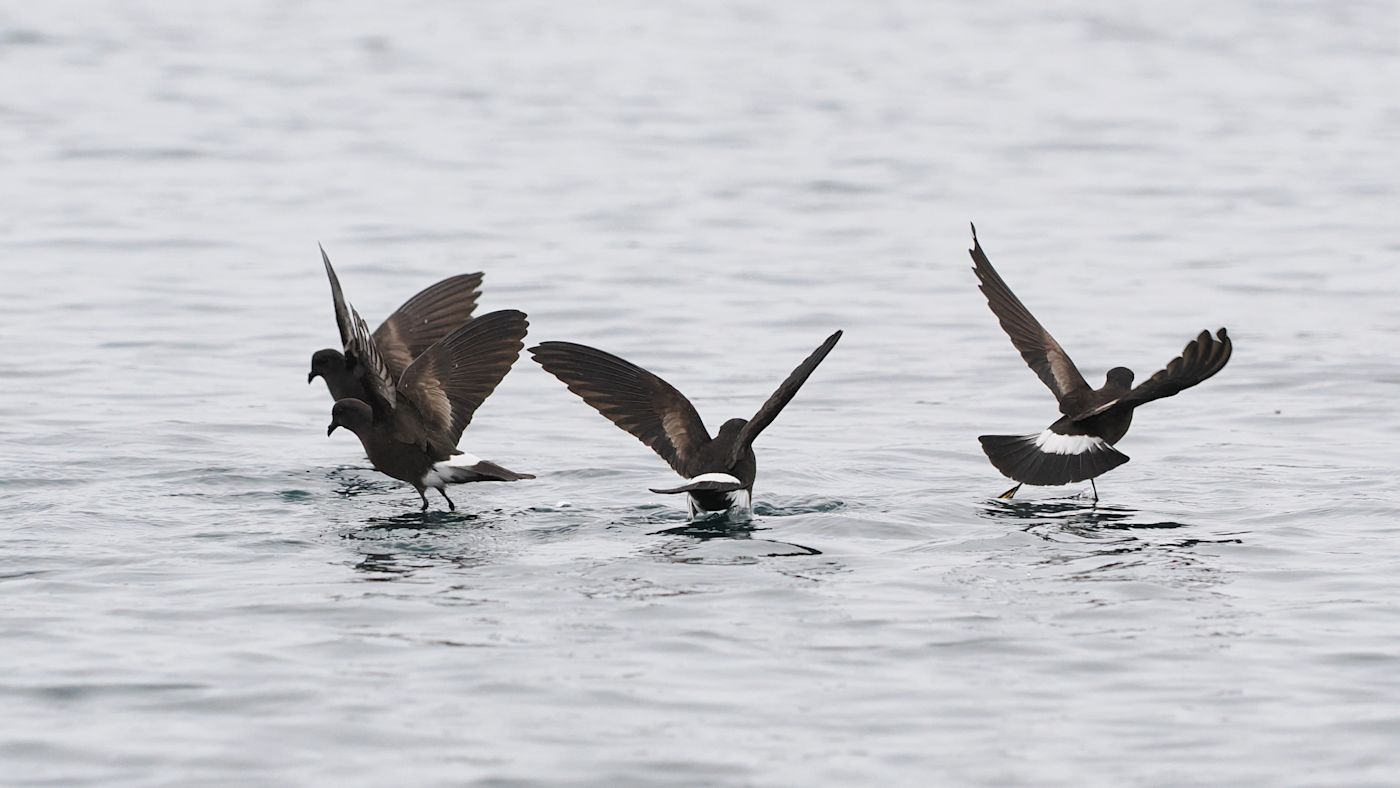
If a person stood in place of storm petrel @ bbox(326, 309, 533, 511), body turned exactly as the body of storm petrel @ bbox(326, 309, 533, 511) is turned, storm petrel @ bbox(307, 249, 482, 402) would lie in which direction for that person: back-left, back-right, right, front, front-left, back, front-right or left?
right

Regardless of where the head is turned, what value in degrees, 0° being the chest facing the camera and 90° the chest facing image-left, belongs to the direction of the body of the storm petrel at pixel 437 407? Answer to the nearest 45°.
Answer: approximately 90°

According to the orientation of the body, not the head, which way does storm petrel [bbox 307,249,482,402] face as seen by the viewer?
to the viewer's left

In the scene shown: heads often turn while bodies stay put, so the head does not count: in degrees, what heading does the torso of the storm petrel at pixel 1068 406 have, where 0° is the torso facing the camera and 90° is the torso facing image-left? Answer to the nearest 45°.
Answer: approximately 225°

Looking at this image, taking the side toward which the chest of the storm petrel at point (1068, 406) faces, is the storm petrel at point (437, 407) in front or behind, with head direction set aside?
behind

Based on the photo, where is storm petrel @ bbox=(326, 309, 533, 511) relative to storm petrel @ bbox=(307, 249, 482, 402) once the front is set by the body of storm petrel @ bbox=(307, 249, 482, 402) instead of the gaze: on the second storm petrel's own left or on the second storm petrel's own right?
on the second storm petrel's own left

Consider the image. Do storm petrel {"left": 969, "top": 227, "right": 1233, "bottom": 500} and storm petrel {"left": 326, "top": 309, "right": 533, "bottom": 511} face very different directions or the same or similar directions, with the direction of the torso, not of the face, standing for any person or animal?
very different directions

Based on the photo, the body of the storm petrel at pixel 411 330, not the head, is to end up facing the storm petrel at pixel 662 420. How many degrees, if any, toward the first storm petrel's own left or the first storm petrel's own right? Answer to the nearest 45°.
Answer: approximately 135° to the first storm petrel's own left

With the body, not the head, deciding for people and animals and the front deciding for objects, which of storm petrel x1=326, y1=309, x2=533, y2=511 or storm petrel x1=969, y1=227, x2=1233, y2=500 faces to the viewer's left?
storm petrel x1=326, y1=309, x2=533, y2=511

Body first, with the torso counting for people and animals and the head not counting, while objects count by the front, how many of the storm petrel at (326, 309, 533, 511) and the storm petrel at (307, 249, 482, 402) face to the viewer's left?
2

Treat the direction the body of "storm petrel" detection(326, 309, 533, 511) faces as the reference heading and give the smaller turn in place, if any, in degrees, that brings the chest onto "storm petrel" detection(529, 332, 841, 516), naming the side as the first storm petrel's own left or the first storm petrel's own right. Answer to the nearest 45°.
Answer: approximately 180°
